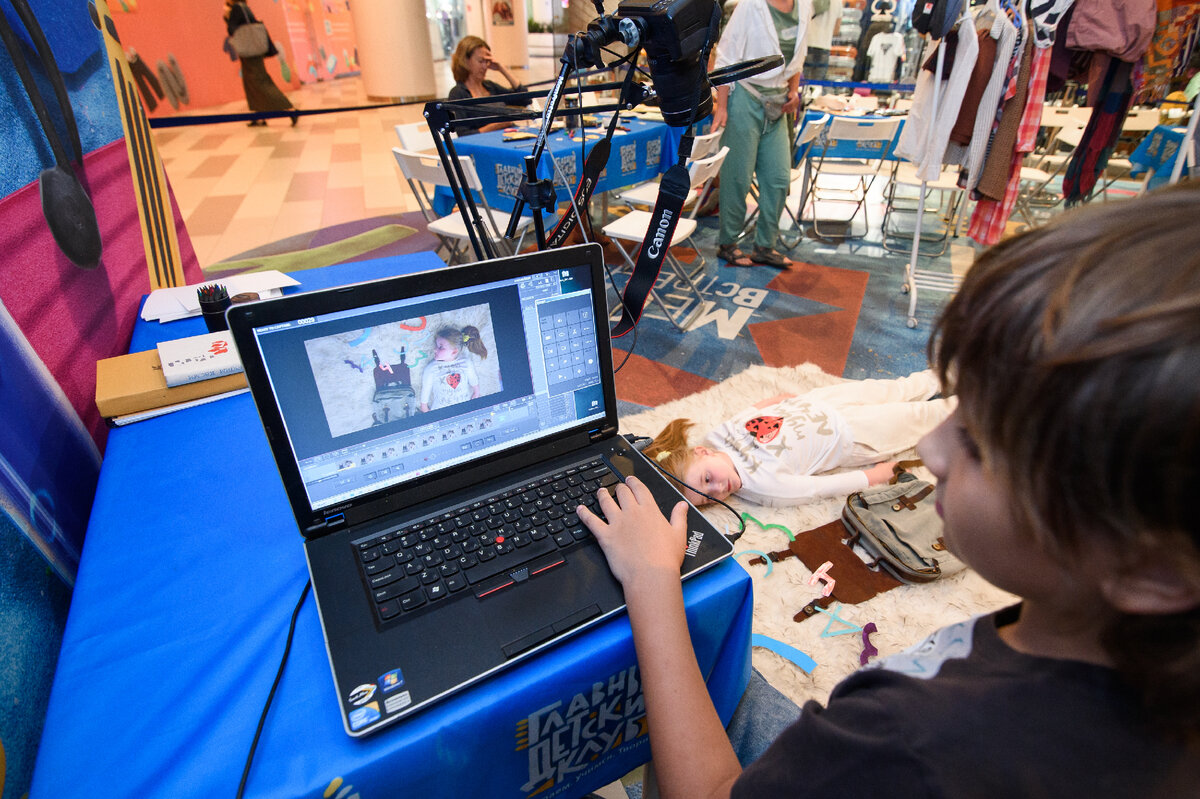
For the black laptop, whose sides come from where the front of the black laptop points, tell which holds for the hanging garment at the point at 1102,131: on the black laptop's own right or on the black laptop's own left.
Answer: on the black laptop's own left

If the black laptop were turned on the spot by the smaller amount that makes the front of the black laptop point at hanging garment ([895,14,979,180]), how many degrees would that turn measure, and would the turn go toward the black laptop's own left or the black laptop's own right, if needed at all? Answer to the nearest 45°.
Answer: approximately 90° to the black laptop's own left

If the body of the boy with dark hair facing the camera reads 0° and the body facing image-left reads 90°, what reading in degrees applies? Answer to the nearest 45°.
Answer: approximately 135°

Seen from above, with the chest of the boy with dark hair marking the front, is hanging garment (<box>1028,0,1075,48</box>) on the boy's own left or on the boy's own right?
on the boy's own right

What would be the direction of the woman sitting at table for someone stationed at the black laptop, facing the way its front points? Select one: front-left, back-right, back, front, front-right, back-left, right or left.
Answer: back-left

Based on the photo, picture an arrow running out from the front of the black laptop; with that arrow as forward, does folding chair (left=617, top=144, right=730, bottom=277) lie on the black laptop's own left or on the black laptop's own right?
on the black laptop's own left

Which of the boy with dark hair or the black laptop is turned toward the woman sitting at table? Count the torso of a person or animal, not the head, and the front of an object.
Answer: the boy with dark hair

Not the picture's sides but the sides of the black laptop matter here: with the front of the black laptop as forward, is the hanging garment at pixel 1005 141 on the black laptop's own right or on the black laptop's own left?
on the black laptop's own left

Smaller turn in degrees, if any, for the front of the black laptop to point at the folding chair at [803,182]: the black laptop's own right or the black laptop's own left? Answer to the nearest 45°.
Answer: approximately 90° to the black laptop's own left
